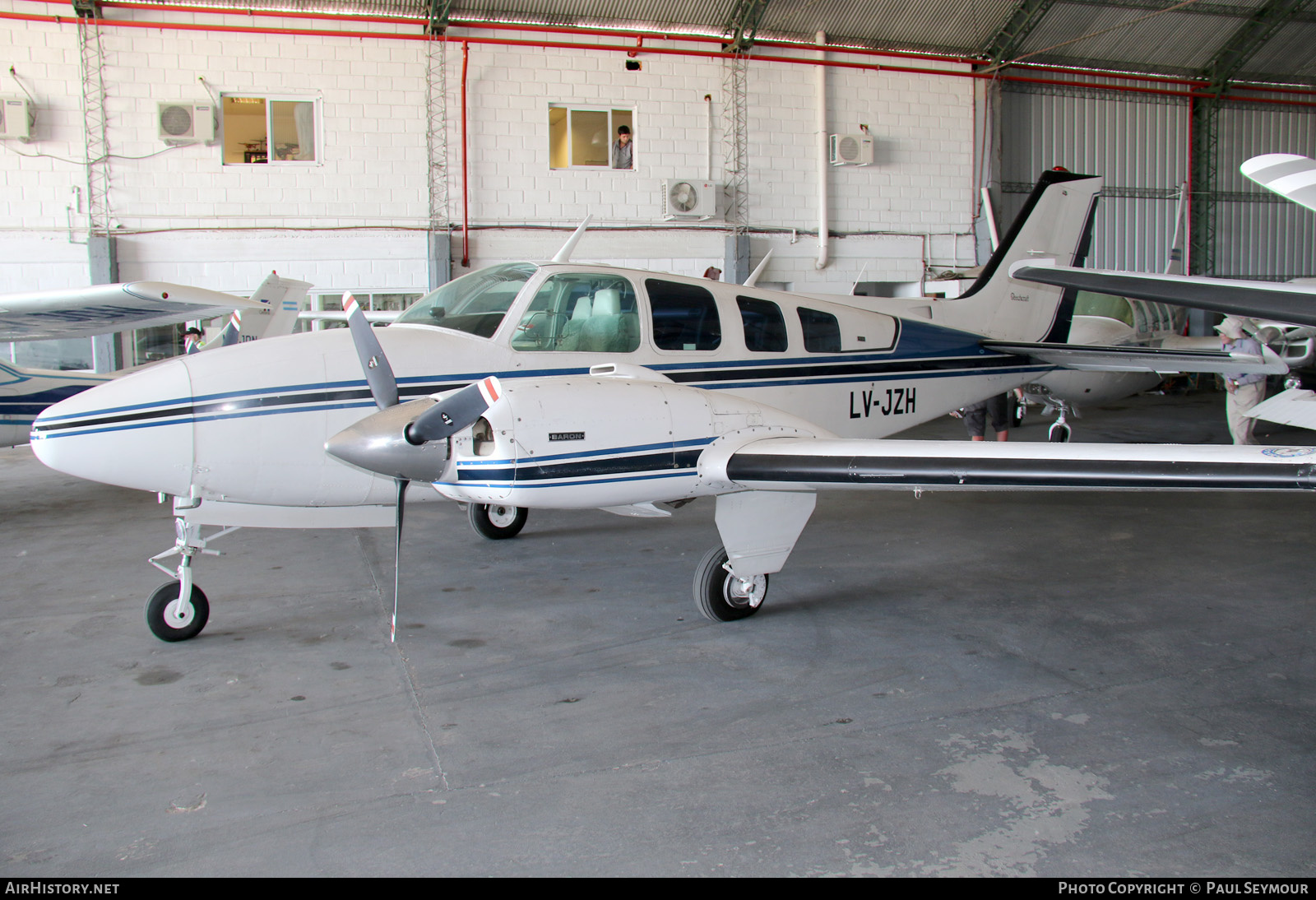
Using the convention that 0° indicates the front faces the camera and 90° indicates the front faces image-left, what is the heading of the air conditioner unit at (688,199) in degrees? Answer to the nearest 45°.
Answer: approximately 0°

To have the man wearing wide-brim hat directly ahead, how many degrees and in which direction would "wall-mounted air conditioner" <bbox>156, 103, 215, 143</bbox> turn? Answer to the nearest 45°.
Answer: approximately 45° to its left

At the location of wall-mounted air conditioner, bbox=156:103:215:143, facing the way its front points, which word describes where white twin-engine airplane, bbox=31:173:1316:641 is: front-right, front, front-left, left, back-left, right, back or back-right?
front

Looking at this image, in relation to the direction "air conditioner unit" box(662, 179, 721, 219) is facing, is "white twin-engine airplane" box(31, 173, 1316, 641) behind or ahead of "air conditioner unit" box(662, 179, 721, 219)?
ahead

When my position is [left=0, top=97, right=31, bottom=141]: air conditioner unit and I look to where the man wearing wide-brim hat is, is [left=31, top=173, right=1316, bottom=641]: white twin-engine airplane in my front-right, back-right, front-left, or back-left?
front-right

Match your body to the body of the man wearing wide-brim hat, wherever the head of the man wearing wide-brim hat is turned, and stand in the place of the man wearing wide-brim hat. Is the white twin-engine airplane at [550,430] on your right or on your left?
on your left

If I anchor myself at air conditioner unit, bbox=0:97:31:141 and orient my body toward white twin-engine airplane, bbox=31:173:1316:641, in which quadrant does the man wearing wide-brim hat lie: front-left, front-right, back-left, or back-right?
front-left

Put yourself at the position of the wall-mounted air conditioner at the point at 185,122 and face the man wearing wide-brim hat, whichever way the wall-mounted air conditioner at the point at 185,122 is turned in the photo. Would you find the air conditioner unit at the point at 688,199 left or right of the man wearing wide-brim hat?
left

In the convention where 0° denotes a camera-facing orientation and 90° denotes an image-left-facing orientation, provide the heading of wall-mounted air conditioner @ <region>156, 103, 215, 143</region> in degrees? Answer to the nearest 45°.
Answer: approximately 0°

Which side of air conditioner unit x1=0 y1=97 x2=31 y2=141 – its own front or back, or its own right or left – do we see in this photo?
front

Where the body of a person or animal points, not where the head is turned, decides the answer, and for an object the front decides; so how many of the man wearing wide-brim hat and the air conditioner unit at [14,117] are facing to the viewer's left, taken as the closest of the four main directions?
1

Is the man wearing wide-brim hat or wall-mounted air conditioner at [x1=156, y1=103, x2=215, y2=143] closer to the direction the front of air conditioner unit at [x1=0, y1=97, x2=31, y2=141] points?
the man wearing wide-brim hat

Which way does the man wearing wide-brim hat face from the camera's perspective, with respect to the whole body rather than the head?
to the viewer's left
